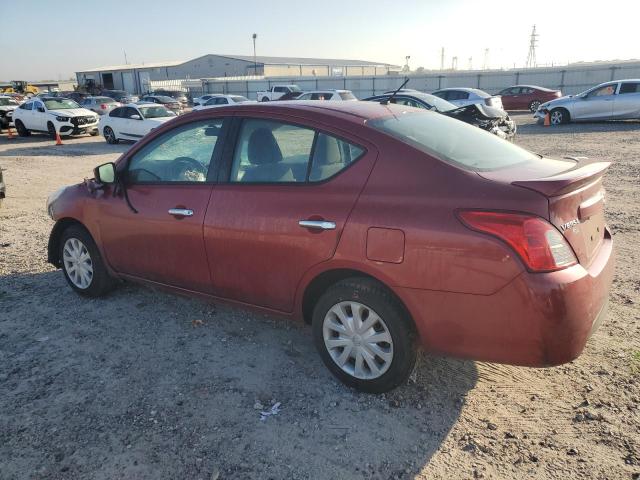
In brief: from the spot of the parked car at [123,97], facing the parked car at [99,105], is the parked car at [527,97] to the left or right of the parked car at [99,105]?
left

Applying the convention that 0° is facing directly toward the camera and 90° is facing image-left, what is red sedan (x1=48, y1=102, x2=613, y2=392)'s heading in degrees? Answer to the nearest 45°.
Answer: approximately 135°

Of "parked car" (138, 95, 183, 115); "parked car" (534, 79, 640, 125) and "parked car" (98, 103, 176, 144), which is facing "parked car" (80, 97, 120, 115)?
"parked car" (534, 79, 640, 125)

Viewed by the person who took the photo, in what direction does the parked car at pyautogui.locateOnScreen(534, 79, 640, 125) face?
facing to the left of the viewer

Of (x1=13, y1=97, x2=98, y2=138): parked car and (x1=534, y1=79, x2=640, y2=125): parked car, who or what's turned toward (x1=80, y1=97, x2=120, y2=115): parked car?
(x1=534, y1=79, x2=640, y2=125): parked car

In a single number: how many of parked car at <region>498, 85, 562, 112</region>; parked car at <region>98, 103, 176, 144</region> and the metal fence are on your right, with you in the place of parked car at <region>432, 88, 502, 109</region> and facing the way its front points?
1

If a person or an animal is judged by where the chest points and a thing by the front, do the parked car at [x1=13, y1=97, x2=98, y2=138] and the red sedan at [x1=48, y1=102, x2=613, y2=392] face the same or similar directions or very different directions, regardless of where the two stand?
very different directions

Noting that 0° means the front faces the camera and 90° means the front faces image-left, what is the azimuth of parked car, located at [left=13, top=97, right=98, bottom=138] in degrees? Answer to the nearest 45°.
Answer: approximately 315°
